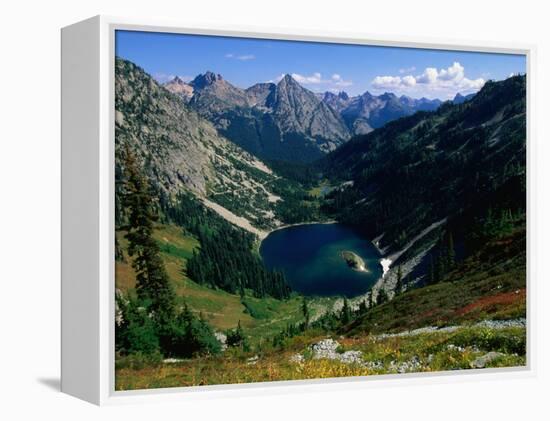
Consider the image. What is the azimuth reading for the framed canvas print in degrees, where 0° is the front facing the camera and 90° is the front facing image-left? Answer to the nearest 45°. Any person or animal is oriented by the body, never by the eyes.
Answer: approximately 315°
